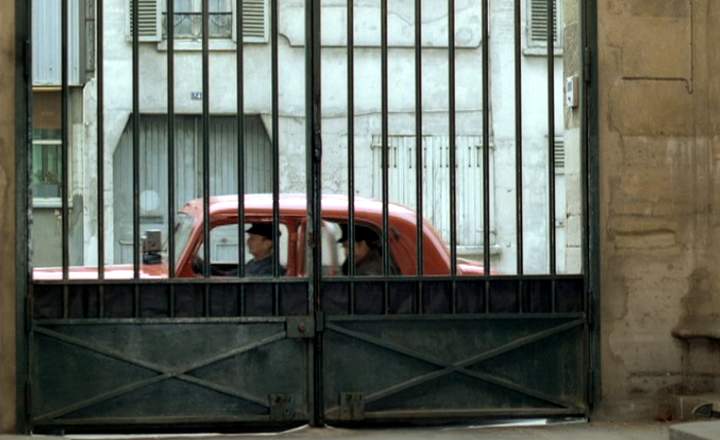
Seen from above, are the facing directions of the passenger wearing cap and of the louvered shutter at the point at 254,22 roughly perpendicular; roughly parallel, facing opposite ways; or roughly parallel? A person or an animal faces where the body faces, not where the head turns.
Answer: roughly perpendicular

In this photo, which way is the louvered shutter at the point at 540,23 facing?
toward the camera

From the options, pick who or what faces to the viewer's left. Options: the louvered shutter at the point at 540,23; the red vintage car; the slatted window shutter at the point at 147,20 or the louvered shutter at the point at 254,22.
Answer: the red vintage car

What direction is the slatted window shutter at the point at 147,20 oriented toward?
toward the camera

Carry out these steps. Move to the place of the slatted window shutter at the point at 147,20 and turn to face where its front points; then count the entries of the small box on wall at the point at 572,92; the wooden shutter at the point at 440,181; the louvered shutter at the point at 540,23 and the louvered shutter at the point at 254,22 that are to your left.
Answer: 4

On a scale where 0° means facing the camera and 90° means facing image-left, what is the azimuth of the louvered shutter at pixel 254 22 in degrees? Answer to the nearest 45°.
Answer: approximately 0°

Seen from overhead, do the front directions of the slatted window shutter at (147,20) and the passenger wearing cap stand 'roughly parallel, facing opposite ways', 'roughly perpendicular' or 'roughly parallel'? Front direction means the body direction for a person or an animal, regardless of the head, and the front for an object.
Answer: roughly perpendicular

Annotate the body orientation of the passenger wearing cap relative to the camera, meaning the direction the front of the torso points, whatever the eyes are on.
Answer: to the viewer's left

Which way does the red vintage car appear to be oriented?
to the viewer's left

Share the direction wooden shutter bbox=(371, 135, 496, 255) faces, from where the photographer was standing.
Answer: facing the viewer

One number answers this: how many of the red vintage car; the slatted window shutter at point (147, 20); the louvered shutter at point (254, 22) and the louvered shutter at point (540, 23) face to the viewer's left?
1
